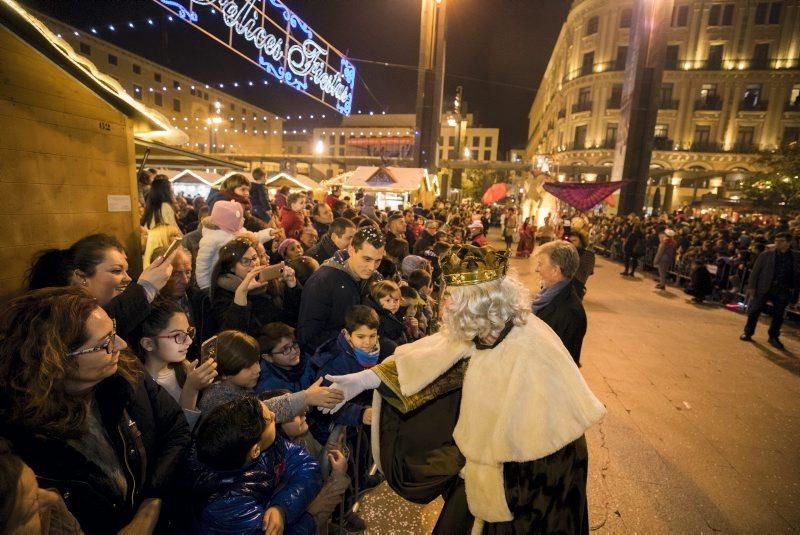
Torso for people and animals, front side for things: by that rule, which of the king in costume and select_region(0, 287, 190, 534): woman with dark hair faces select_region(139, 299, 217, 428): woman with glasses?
the king in costume

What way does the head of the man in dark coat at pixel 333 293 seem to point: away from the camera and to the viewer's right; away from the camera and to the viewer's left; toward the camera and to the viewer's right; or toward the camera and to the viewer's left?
toward the camera and to the viewer's right

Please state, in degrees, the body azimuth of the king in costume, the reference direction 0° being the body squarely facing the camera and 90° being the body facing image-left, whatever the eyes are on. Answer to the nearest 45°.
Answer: approximately 90°

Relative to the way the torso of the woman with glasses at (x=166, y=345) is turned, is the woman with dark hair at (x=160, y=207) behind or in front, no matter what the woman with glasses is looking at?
behind

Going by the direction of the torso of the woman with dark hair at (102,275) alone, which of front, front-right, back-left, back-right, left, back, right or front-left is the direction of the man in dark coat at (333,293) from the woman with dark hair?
front

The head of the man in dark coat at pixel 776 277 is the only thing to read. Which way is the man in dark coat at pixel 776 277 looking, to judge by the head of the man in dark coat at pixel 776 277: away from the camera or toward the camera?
toward the camera

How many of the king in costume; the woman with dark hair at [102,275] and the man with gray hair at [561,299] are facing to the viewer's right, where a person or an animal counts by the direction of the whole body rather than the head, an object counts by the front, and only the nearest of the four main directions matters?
1

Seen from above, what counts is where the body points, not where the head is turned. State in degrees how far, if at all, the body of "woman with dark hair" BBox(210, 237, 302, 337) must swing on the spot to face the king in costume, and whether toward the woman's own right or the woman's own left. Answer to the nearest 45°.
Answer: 0° — they already face them

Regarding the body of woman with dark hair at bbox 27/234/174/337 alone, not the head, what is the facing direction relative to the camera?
to the viewer's right

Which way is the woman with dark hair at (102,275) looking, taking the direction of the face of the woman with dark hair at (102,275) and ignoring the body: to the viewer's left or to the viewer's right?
to the viewer's right

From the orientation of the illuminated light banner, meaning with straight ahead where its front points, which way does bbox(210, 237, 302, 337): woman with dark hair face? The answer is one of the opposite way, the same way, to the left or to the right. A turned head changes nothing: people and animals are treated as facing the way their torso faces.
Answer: the same way

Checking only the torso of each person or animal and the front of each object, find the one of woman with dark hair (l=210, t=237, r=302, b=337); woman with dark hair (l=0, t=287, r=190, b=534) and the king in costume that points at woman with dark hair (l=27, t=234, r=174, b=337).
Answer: the king in costume

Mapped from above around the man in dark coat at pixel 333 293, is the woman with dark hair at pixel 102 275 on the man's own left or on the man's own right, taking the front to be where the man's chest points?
on the man's own right

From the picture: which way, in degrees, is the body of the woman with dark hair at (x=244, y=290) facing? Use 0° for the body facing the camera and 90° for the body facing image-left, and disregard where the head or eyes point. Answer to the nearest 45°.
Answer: approximately 315°

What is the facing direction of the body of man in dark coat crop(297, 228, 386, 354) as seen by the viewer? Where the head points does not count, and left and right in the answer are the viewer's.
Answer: facing the viewer and to the right of the viewer

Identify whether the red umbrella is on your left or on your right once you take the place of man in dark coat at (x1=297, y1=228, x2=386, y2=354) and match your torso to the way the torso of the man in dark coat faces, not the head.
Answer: on your left
